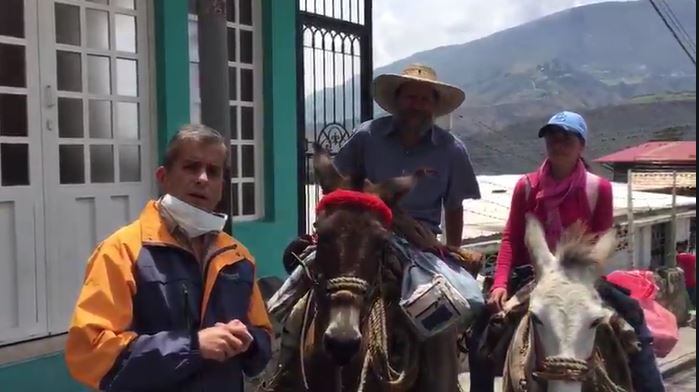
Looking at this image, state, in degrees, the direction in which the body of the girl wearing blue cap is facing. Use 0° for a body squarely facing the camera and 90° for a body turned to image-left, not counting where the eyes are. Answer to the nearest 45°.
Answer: approximately 0°

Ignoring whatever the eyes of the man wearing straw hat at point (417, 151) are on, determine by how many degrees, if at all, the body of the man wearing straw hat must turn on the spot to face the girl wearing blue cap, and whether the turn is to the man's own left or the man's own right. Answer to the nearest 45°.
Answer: approximately 90° to the man's own left

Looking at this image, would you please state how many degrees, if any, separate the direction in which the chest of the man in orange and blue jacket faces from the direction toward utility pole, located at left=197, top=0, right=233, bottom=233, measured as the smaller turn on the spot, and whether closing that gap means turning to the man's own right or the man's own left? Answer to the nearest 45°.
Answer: approximately 135° to the man's own left

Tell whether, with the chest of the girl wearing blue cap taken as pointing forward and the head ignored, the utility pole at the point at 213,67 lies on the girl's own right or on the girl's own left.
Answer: on the girl's own right

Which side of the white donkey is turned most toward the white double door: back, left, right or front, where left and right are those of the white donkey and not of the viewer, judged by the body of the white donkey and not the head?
right

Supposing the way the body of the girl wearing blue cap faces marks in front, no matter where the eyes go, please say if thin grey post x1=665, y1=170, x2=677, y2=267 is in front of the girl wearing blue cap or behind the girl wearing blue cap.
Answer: behind

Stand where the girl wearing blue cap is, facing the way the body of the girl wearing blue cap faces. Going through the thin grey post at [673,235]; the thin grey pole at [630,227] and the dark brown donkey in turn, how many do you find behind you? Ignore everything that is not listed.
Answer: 2
